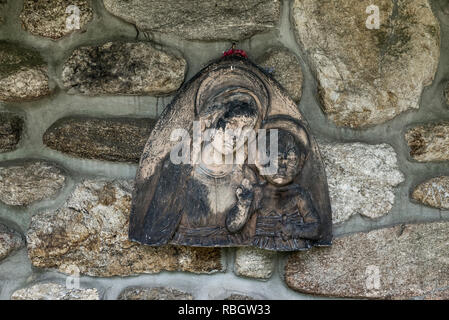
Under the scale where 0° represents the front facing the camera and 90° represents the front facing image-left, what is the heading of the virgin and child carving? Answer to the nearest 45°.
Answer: approximately 0°
